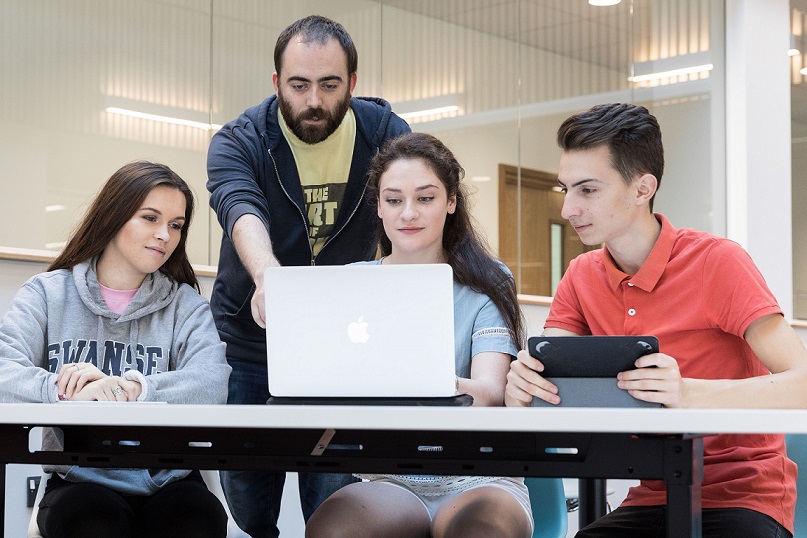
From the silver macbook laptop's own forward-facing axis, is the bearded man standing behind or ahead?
ahead

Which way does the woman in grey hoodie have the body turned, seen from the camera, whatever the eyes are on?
toward the camera

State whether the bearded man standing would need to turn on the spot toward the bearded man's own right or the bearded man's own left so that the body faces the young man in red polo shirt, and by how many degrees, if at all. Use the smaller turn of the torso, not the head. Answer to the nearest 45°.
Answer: approximately 45° to the bearded man's own left

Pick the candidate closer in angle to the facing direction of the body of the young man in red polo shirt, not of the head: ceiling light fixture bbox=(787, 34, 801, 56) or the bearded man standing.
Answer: the bearded man standing

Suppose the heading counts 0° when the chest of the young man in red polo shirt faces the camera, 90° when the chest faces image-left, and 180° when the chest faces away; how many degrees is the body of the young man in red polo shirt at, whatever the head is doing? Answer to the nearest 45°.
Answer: approximately 45°

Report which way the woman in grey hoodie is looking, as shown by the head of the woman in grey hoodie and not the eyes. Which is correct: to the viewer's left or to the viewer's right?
to the viewer's right

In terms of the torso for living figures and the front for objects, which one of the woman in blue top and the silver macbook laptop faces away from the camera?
the silver macbook laptop

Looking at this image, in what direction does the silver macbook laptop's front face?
away from the camera

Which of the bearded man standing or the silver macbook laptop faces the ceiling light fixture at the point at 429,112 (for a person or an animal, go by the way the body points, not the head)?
the silver macbook laptop

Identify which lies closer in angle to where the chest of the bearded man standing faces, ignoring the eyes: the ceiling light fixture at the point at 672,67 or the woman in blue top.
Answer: the woman in blue top

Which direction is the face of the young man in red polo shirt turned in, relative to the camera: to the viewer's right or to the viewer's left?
to the viewer's left

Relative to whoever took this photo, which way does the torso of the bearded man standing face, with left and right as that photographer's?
facing the viewer

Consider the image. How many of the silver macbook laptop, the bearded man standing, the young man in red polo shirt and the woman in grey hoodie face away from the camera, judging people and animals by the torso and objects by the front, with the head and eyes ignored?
1
